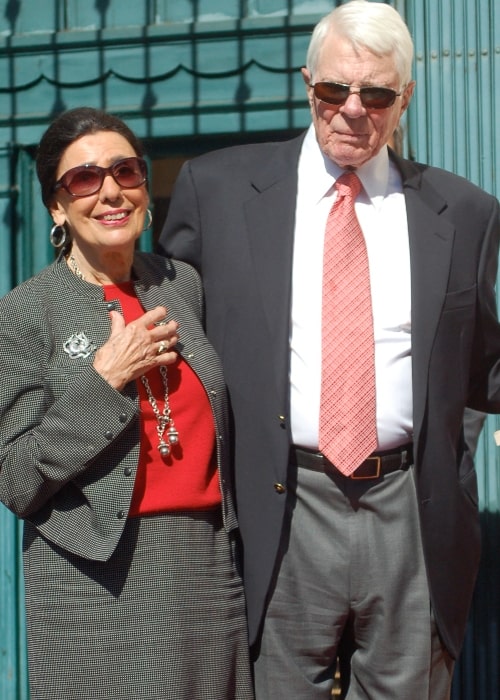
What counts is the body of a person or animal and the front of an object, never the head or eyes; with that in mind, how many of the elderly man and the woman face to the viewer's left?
0

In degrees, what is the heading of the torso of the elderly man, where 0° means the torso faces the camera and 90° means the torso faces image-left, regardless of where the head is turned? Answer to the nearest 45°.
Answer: approximately 0°

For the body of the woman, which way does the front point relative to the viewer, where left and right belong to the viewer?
facing the viewer and to the right of the viewer

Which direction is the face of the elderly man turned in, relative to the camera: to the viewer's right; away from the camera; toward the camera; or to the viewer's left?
toward the camera
